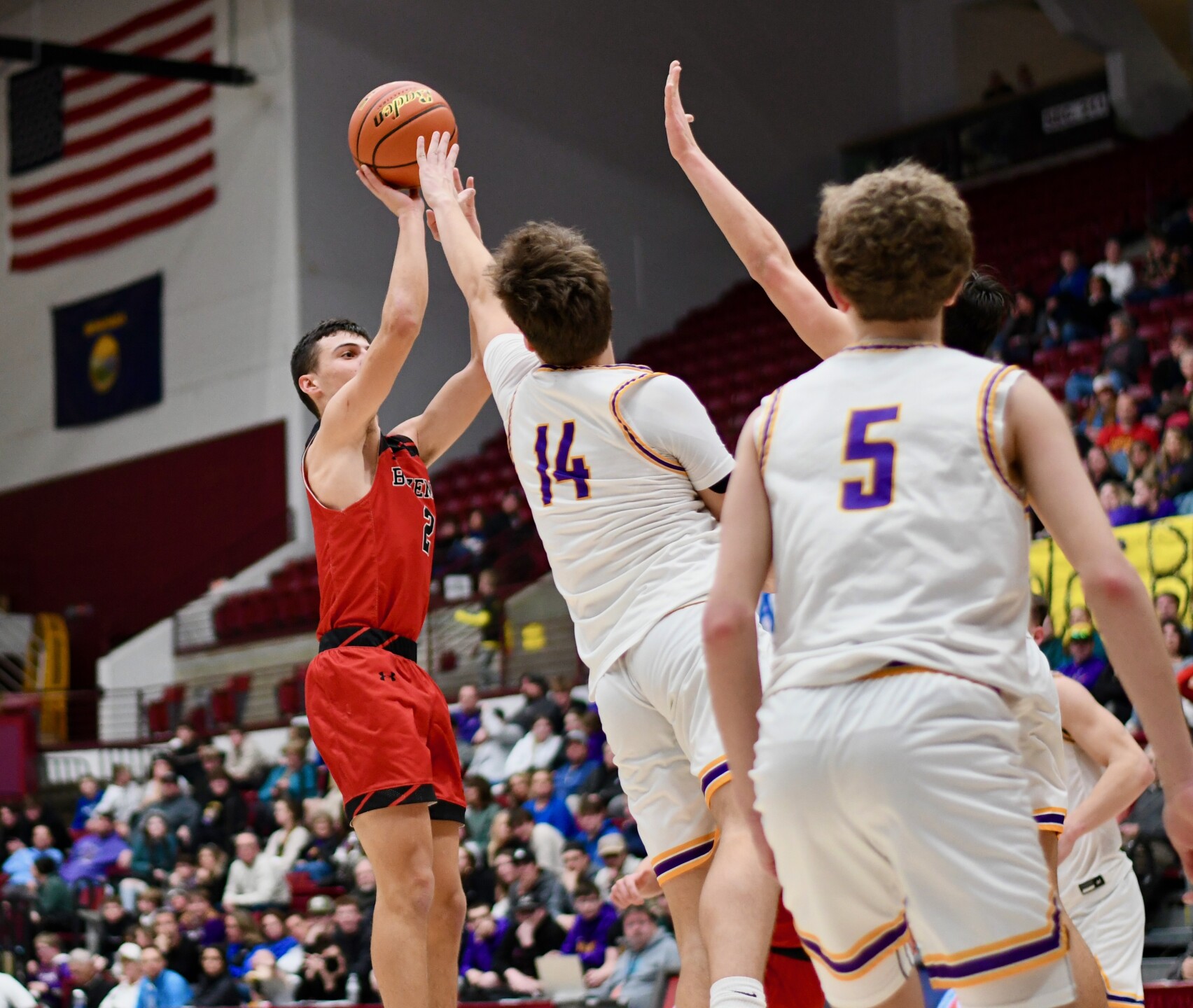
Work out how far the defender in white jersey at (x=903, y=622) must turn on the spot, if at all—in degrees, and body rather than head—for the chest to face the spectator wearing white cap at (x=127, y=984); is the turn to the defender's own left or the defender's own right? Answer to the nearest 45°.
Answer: approximately 45° to the defender's own left

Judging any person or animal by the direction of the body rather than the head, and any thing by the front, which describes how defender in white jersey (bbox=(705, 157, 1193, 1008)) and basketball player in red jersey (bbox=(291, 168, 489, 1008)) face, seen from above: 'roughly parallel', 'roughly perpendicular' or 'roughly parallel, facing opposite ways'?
roughly perpendicular

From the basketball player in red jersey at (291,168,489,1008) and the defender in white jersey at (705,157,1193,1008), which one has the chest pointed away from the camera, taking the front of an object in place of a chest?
the defender in white jersey

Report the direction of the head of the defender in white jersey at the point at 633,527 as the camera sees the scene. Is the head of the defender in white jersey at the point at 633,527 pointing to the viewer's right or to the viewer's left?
to the viewer's left

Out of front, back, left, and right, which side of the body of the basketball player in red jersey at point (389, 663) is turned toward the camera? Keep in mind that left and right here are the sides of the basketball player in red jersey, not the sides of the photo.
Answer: right

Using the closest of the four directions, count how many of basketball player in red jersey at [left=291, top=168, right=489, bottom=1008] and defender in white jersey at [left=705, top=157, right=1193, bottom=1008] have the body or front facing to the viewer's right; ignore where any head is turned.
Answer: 1

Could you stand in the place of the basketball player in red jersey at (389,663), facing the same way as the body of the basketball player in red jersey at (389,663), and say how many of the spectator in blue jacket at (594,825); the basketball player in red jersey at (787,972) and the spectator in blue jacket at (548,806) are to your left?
2

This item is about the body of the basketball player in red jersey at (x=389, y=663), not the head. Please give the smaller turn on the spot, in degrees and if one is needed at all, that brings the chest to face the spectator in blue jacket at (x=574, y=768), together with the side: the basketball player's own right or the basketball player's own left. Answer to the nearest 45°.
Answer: approximately 90° to the basketball player's own left

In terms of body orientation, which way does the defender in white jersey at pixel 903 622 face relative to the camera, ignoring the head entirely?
away from the camera

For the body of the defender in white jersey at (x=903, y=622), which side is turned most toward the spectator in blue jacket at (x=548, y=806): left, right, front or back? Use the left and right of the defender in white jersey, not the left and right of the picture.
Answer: front

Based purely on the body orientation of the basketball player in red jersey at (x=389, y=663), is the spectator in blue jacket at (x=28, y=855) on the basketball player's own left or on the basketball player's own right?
on the basketball player's own left

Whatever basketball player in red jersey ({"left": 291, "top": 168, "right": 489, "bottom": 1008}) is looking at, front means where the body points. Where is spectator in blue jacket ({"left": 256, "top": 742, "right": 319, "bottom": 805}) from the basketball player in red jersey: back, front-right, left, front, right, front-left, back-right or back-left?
left
